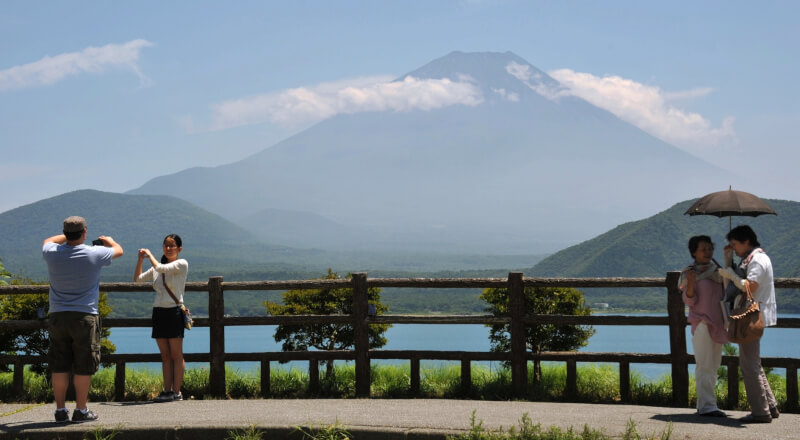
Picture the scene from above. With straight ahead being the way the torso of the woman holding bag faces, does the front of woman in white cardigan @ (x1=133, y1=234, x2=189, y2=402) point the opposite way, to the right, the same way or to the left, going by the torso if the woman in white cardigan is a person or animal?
to the left

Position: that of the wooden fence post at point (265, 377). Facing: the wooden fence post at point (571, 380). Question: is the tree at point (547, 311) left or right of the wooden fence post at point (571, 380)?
left

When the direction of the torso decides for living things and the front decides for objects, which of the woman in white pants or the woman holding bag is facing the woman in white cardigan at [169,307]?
the woman holding bag

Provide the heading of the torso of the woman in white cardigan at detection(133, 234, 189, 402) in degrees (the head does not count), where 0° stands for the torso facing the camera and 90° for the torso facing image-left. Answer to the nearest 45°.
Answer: approximately 45°

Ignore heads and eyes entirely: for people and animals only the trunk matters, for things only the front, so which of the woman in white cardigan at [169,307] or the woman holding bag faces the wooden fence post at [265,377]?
the woman holding bag

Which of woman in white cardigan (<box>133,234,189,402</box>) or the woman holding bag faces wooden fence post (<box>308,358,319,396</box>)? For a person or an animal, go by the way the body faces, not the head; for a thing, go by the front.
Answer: the woman holding bag

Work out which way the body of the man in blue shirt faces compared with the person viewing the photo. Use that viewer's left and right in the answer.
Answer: facing away from the viewer

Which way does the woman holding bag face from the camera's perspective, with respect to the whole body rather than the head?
to the viewer's left

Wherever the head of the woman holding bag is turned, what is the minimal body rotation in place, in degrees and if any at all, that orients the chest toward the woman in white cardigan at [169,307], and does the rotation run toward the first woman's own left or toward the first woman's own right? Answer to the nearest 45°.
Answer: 0° — they already face them

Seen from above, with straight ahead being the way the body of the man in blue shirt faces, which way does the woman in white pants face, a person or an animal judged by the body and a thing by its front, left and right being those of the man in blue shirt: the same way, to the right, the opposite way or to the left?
the opposite way

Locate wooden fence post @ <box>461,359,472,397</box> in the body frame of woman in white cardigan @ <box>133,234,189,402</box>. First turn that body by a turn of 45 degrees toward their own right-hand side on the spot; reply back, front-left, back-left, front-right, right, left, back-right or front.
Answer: back

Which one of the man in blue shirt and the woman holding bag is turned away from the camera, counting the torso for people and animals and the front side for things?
the man in blue shirt
